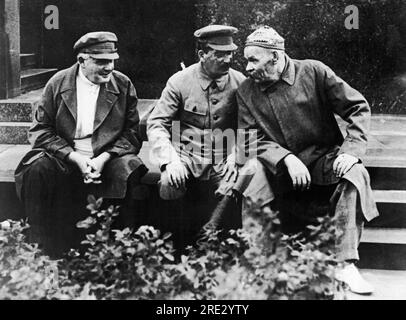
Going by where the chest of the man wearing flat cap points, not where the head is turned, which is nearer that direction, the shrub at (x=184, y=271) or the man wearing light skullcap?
the shrub

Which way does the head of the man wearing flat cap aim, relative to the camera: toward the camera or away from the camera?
toward the camera

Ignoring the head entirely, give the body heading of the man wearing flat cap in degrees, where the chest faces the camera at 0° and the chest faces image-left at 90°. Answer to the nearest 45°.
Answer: approximately 0°

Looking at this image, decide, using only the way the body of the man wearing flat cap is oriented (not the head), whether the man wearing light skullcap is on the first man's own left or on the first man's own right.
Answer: on the first man's own left

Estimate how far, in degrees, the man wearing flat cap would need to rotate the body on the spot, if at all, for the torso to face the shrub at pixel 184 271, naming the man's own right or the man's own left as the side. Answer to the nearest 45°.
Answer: approximately 45° to the man's own left

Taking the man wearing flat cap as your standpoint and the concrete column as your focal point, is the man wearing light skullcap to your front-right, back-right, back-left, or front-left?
back-right

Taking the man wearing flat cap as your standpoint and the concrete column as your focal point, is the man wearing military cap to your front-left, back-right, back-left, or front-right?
back-right

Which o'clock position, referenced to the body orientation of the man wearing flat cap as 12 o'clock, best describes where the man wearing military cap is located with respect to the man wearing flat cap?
The man wearing military cap is roughly at 9 o'clock from the man wearing flat cap.

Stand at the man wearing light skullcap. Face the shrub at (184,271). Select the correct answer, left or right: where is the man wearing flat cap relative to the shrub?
right

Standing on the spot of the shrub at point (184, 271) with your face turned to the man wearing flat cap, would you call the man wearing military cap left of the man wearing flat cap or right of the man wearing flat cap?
right

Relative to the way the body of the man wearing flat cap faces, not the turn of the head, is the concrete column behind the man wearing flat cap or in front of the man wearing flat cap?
behind

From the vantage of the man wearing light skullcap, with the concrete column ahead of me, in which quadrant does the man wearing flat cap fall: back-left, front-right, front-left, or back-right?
front-left
